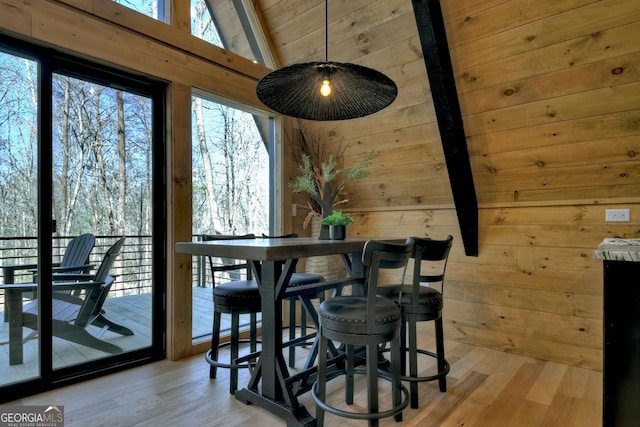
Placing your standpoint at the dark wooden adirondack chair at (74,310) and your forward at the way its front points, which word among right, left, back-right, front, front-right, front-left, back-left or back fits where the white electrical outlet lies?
back-left

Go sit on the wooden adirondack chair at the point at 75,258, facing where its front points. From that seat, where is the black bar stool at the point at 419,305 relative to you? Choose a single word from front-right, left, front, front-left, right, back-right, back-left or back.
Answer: left

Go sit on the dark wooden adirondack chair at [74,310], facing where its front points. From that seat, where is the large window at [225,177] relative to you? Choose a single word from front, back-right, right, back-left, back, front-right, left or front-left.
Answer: back

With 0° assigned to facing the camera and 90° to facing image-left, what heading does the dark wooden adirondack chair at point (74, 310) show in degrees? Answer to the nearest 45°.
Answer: approximately 90°

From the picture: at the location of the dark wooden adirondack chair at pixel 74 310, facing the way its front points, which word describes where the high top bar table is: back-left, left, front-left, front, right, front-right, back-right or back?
back-left

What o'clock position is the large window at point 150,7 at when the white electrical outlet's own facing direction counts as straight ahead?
The large window is roughly at 2 o'clock from the white electrical outlet.

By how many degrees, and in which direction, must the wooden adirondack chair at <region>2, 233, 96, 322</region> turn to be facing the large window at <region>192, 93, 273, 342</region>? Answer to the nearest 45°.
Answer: approximately 135° to its left

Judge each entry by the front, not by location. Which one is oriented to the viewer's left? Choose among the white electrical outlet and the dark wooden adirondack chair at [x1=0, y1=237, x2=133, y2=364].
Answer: the dark wooden adirondack chair
